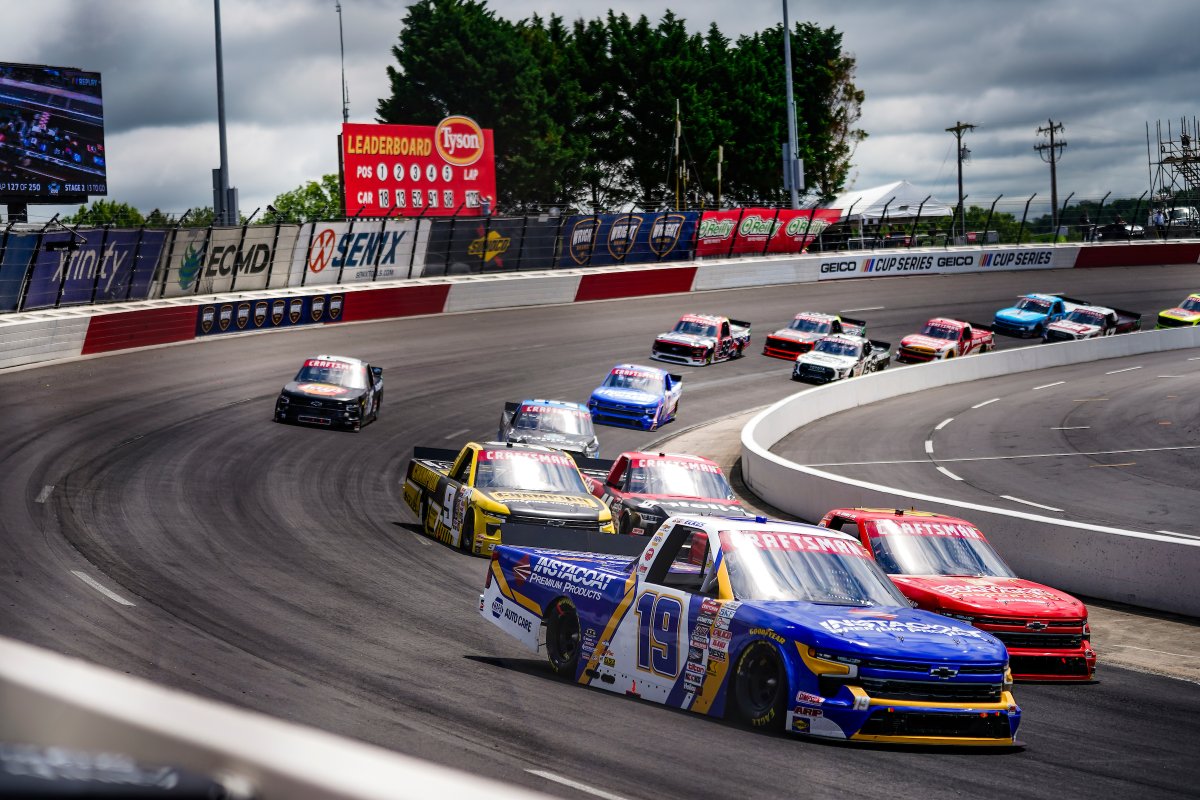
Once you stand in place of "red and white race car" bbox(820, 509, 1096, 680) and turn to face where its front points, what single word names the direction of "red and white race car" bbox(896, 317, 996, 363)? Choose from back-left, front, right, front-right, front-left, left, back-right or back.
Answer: back-left

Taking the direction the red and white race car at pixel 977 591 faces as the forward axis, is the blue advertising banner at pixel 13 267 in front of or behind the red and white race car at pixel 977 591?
behind

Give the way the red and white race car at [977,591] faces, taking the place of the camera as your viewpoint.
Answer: facing the viewer and to the right of the viewer

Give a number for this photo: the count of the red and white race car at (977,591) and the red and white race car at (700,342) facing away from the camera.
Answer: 0

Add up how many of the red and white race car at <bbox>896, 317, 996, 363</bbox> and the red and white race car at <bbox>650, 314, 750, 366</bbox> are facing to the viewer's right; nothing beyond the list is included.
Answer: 0

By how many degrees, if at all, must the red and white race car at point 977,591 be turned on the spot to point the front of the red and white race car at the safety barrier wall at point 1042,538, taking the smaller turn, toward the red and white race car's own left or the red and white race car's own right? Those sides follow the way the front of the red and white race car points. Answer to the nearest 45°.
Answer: approximately 135° to the red and white race car's own left

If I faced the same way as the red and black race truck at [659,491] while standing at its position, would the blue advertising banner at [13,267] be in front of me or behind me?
behind

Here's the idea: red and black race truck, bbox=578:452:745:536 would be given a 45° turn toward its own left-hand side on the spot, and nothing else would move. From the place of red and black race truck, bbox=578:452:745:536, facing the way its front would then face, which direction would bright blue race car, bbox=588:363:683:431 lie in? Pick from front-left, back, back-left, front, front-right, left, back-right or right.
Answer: left

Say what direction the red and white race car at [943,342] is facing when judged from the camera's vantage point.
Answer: facing the viewer and to the left of the viewer

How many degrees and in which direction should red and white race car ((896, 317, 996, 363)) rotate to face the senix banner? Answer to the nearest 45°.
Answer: approximately 45° to its right

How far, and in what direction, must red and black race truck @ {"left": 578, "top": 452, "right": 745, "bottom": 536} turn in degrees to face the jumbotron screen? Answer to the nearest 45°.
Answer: approximately 180°

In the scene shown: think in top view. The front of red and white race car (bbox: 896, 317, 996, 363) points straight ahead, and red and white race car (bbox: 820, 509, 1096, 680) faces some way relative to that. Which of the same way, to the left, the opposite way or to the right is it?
to the left
